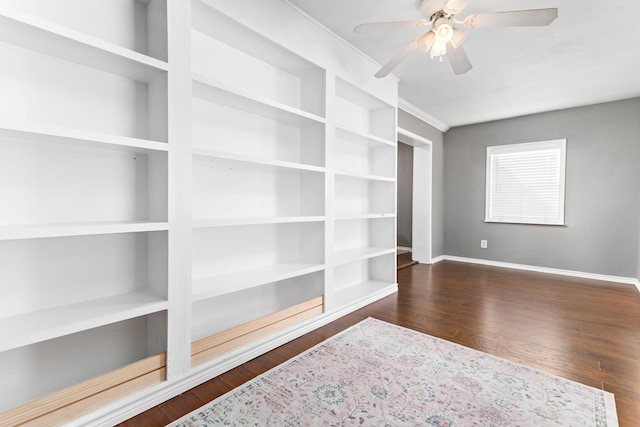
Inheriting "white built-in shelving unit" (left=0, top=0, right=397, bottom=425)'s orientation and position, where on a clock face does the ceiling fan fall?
The ceiling fan is roughly at 11 o'clock from the white built-in shelving unit.

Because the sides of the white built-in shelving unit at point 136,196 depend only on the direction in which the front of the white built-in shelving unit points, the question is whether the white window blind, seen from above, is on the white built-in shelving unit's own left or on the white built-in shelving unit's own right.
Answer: on the white built-in shelving unit's own left

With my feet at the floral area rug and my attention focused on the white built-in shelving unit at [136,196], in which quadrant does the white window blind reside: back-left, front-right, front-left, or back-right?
back-right

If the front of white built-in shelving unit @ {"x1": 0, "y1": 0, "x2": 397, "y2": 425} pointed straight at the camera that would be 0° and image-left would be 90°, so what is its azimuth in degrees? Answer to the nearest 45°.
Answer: approximately 315°
